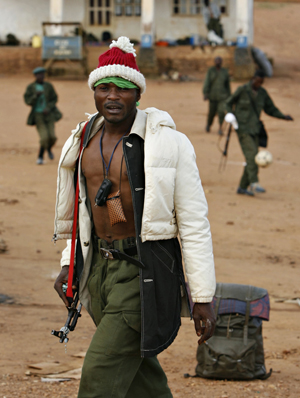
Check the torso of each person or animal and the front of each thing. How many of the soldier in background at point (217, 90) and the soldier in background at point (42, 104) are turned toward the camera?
2

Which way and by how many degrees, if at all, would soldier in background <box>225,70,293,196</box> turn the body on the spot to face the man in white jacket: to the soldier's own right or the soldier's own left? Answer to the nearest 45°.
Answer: approximately 45° to the soldier's own right

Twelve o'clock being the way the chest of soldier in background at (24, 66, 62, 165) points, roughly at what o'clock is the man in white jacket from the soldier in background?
The man in white jacket is roughly at 12 o'clock from the soldier in background.

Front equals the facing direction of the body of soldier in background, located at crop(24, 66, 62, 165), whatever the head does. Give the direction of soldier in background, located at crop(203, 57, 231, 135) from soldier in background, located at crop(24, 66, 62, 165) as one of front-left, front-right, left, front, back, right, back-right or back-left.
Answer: back-left

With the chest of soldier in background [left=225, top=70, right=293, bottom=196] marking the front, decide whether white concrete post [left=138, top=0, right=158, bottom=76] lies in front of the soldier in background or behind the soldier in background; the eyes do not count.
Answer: behind

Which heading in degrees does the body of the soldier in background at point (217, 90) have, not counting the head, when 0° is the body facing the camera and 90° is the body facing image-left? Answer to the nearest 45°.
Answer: approximately 0°

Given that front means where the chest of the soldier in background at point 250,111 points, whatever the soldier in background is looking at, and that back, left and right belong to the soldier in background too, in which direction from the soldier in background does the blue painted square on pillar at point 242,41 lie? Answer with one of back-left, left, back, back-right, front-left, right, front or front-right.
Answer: back-left

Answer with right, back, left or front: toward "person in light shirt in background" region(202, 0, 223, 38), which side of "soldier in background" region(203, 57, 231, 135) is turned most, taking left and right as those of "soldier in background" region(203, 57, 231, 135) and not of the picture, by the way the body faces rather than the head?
back

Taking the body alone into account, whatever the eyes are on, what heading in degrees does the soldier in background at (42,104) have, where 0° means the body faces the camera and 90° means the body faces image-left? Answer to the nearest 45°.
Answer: approximately 0°
